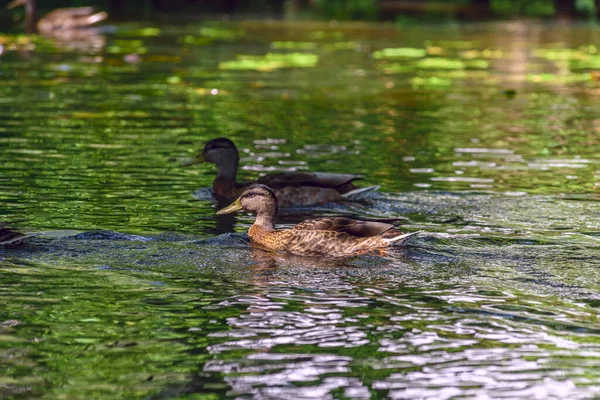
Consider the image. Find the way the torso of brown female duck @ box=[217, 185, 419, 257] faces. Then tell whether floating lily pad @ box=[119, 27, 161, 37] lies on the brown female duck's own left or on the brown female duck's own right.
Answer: on the brown female duck's own right

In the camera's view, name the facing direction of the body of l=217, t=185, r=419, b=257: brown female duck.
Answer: to the viewer's left

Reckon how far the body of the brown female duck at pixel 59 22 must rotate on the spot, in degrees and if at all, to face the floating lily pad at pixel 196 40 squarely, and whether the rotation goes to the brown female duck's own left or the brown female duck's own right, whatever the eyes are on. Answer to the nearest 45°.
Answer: approximately 135° to the brown female duck's own left

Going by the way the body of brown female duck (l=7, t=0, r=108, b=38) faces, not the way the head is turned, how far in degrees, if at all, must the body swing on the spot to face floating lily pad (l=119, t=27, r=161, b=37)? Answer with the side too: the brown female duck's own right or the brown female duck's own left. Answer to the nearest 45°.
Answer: approximately 180°

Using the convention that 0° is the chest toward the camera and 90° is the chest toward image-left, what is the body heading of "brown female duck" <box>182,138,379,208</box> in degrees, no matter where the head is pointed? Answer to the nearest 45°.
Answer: approximately 90°

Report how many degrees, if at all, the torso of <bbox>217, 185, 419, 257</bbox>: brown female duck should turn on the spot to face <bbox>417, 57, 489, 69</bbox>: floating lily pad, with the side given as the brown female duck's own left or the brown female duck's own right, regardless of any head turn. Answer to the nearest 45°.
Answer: approximately 90° to the brown female duck's own right

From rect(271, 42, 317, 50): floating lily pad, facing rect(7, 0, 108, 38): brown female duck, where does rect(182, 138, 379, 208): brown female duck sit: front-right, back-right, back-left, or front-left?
back-left

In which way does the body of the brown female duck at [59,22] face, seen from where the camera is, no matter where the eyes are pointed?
to the viewer's left
